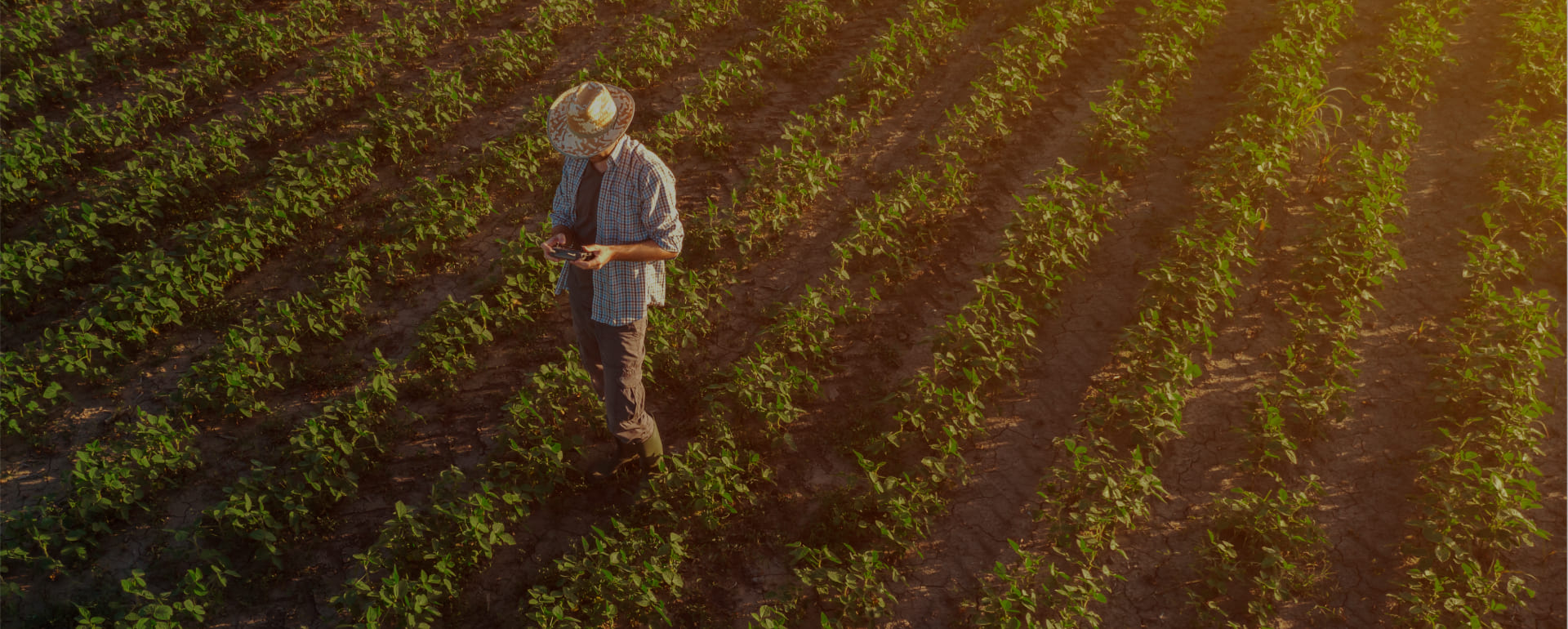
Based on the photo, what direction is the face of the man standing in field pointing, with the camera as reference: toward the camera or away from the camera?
toward the camera

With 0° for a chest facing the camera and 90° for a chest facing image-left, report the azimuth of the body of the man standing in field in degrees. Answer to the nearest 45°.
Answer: approximately 45°

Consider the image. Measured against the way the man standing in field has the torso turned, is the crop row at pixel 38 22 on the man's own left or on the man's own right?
on the man's own right

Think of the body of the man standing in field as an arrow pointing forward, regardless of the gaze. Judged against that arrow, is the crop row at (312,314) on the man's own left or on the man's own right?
on the man's own right

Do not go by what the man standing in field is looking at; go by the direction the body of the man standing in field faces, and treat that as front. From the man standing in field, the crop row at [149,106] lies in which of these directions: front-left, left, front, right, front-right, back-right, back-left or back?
right

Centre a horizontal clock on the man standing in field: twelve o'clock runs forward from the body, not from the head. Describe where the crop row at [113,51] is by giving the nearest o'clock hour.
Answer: The crop row is roughly at 3 o'clock from the man standing in field.
